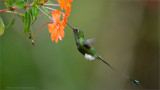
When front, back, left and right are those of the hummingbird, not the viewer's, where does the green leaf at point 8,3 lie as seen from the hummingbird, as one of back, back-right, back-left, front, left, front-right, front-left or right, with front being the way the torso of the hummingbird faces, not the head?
front-left

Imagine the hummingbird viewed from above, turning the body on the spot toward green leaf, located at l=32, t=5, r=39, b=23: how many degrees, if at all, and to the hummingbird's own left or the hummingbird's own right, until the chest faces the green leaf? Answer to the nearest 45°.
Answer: approximately 45° to the hummingbird's own left

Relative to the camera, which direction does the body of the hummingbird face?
to the viewer's left
